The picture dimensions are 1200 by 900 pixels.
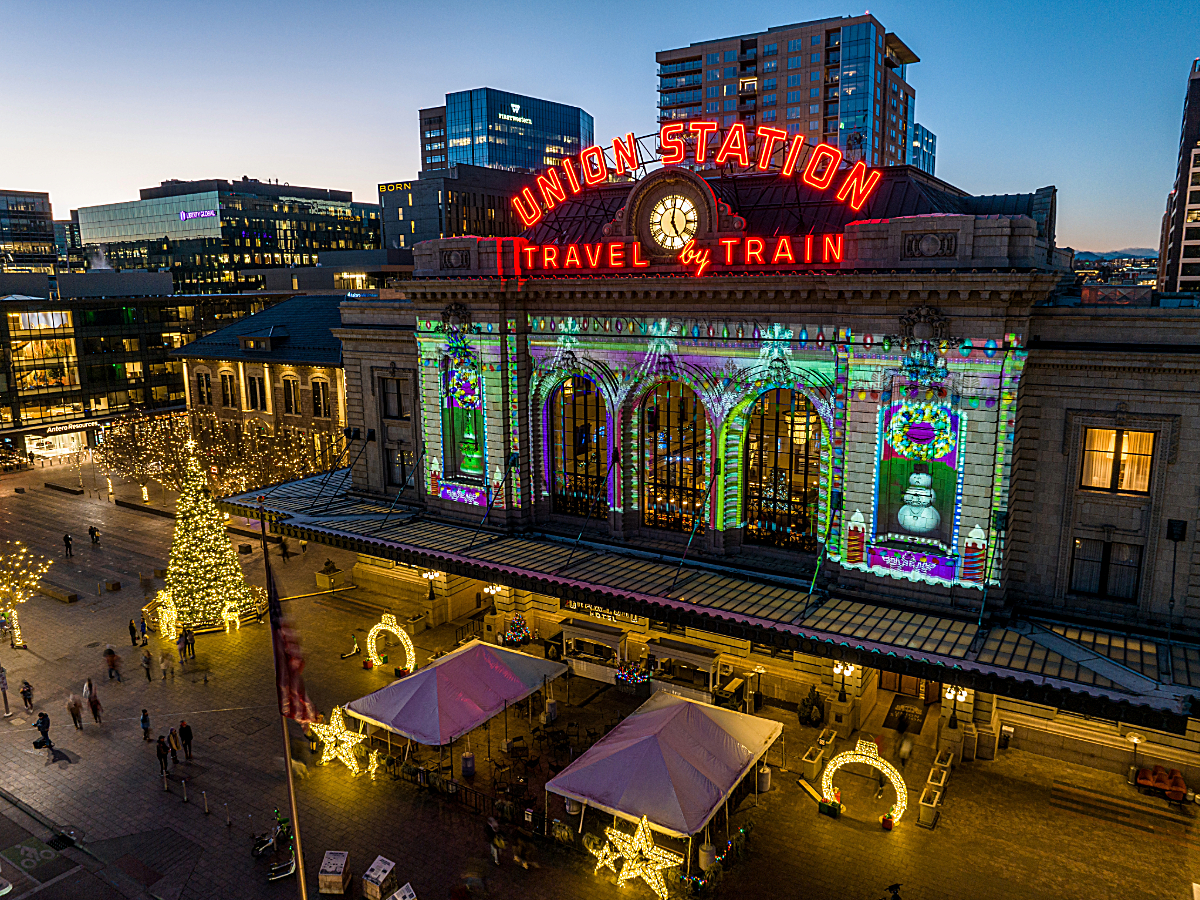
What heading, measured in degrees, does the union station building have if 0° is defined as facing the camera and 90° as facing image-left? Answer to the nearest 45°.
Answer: approximately 45°

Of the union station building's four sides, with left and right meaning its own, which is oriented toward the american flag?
front

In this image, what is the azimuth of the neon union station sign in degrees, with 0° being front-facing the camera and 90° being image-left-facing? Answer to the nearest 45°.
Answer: approximately 45°

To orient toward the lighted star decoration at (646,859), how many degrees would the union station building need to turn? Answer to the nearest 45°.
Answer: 0° — it already faces it

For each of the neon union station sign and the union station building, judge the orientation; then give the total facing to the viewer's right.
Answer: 0
